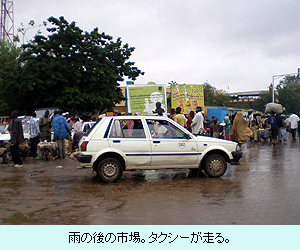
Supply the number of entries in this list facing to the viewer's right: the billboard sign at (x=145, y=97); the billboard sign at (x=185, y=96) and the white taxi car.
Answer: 1

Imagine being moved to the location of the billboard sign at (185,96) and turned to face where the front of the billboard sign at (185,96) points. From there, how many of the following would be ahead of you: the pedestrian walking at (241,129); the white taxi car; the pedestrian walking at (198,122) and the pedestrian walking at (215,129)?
4

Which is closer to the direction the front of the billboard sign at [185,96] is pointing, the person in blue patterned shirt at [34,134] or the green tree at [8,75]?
the person in blue patterned shirt

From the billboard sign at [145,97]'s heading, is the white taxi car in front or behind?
in front

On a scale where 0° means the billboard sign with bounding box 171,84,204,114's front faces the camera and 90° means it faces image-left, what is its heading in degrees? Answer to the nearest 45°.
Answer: approximately 0°

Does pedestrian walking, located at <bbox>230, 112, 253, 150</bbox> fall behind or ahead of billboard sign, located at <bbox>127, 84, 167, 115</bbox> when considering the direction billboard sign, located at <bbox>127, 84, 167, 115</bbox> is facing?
ahead

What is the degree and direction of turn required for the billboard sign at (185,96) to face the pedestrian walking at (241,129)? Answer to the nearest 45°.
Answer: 0° — it already faces them

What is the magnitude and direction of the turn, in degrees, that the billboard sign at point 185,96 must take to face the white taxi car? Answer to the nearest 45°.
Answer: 0° — it already faces it

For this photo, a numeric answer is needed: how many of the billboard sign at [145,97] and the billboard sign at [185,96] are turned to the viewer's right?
0

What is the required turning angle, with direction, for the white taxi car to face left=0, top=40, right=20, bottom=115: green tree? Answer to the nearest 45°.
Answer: approximately 135° to its left

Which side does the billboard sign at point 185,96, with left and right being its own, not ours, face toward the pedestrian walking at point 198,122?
front

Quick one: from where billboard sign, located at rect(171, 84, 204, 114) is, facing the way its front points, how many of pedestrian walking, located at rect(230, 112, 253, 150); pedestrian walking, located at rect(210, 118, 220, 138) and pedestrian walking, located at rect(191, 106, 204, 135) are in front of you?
3

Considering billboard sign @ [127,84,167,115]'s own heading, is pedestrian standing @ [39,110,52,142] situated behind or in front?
in front

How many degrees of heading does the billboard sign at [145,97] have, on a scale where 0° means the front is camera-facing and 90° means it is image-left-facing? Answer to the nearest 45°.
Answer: approximately 0°

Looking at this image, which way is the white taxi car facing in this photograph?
to the viewer's right
